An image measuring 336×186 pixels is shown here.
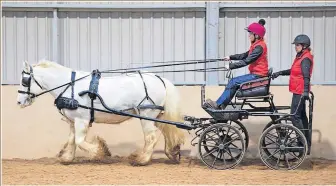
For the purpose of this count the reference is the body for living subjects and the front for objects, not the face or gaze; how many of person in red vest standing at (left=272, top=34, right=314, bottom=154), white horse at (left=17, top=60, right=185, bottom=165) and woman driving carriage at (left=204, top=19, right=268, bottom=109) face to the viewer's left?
3

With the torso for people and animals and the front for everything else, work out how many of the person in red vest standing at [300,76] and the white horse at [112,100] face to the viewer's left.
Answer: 2

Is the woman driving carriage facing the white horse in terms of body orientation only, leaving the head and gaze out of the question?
yes

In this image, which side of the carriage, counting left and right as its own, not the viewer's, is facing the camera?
left

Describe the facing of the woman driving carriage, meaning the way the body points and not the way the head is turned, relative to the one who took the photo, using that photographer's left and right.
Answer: facing to the left of the viewer

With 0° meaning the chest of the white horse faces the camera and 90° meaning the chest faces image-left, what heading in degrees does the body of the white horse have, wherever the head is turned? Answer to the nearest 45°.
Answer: approximately 90°

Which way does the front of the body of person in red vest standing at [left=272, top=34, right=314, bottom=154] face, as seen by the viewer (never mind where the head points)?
to the viewer's left

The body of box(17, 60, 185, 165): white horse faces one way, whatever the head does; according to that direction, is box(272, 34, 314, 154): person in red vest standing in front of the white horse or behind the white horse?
behind

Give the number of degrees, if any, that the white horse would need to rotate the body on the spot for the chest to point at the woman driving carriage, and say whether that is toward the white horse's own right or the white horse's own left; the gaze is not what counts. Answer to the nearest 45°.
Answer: approximately 180°

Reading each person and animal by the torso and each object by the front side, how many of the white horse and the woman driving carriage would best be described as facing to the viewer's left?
2

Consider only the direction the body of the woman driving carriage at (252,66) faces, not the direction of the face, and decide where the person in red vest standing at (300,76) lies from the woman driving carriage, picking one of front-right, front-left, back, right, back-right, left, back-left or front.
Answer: back
